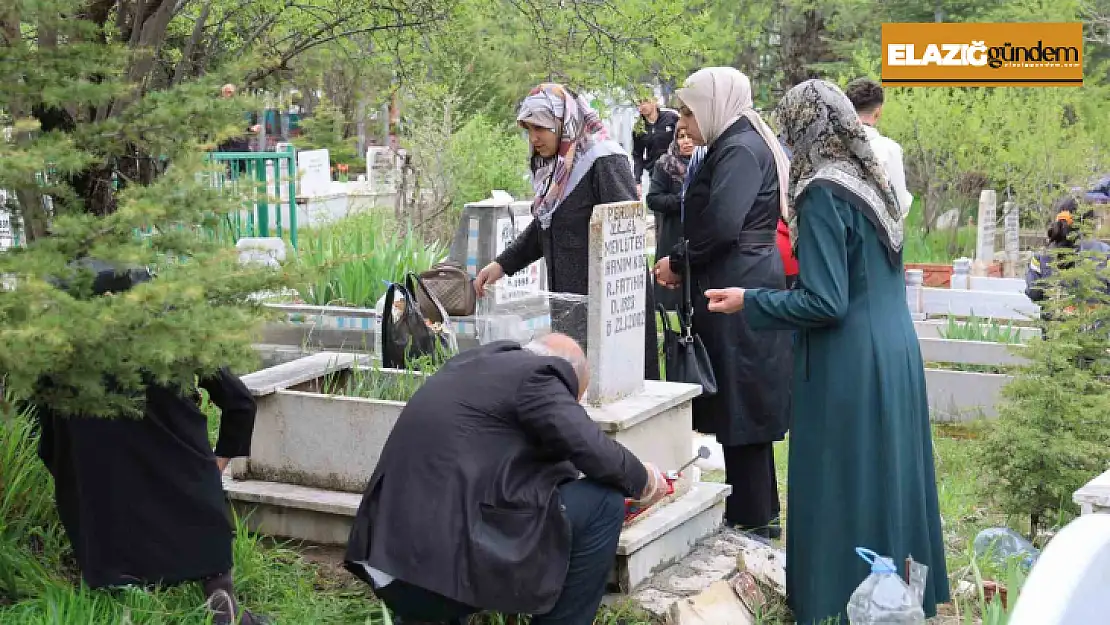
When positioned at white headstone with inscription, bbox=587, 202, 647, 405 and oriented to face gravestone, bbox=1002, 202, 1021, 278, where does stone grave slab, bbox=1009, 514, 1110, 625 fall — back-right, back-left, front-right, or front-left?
back-right

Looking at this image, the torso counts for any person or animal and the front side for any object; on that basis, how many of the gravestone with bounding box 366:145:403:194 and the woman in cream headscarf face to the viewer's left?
1

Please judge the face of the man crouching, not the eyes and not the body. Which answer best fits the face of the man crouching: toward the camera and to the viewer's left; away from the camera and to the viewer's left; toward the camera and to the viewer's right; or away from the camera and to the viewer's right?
away from the camera and to the viewer's right

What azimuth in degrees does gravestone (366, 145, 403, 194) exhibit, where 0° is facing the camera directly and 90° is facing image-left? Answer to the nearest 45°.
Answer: approximately 0°

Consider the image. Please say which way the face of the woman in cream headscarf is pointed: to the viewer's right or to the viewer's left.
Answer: to the viewer's left

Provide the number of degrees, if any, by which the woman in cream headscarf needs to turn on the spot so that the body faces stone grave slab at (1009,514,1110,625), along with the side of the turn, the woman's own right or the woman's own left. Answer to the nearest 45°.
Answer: approximately 90° to the woman's own left

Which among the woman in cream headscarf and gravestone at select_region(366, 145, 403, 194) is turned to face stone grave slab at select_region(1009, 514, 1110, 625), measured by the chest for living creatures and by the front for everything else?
the gravestone

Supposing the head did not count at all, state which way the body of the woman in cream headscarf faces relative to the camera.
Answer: to the viewer's left

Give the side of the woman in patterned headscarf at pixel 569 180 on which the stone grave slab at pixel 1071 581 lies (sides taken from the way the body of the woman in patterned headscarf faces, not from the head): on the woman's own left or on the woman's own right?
on the woman's own left

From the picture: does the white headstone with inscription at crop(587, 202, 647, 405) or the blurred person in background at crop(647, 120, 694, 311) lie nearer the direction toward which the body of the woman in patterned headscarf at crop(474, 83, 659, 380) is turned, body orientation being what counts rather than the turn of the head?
the white headstone with inscription

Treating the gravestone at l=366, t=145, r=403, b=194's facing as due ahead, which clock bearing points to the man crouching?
The man crouching is roughly at 12 o'clock from the gravestone.

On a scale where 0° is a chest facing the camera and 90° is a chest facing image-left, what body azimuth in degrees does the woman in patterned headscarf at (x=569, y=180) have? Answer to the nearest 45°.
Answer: approximately 45°
